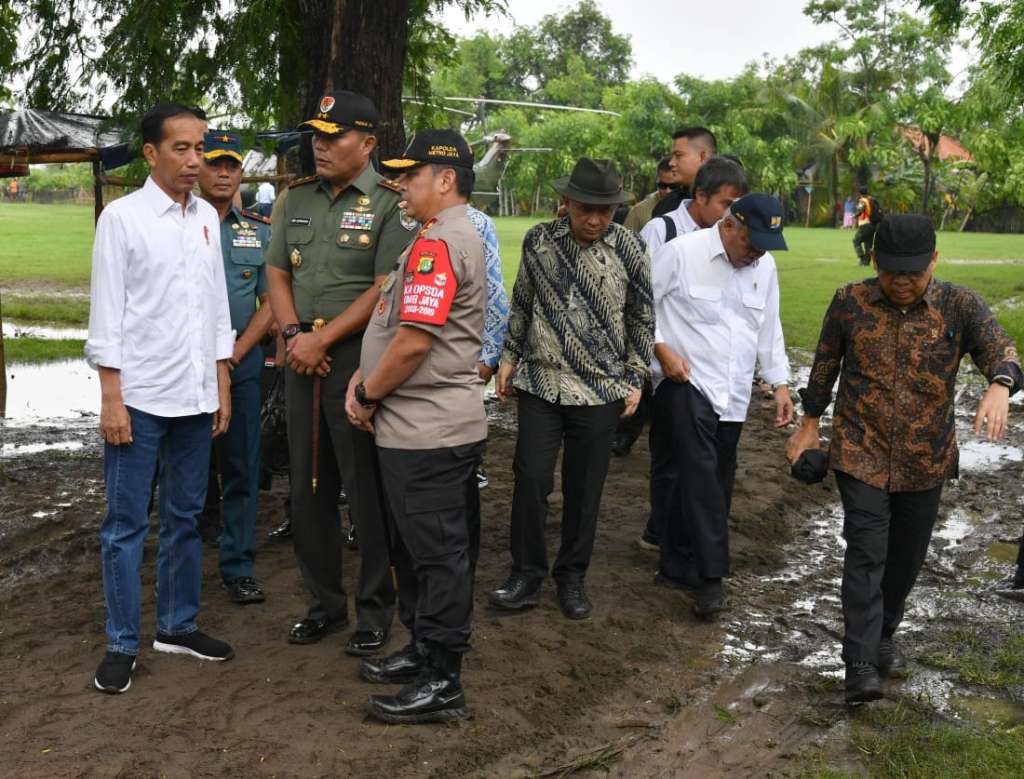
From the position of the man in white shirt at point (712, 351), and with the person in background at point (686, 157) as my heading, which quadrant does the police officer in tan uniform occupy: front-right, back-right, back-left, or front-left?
back-left

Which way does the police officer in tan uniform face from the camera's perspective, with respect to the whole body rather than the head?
to the viewer's left

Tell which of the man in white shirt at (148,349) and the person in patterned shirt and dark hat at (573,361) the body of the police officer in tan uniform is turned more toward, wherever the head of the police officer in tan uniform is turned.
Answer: the man in white shirt

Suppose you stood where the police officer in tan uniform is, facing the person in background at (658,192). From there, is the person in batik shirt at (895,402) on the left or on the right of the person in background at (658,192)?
right

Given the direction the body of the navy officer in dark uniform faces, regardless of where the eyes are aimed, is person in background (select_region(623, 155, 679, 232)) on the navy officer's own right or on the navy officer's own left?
on the navy officer's own left

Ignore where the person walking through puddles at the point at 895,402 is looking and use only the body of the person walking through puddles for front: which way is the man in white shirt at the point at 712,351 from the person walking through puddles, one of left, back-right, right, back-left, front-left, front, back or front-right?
back-right

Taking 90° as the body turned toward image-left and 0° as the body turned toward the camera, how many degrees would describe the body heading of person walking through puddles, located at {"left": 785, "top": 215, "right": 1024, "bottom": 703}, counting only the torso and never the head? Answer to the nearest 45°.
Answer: approximately 0°

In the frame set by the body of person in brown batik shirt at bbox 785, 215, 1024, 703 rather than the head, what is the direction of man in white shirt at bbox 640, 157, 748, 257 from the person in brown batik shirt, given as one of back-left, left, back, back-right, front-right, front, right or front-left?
back-right

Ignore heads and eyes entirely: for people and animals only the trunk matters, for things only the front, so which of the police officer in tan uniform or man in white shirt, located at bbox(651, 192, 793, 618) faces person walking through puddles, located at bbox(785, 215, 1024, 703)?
the man in white shirt

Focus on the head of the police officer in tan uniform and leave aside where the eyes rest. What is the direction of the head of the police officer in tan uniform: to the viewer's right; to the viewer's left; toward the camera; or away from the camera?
to the viewer's left

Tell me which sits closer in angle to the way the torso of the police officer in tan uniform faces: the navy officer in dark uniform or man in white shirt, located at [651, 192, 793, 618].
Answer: the navy officer in dark uniform

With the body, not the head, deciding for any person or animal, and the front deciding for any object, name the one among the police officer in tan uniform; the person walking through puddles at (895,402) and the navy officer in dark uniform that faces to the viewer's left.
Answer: the police officer in tan uniform
